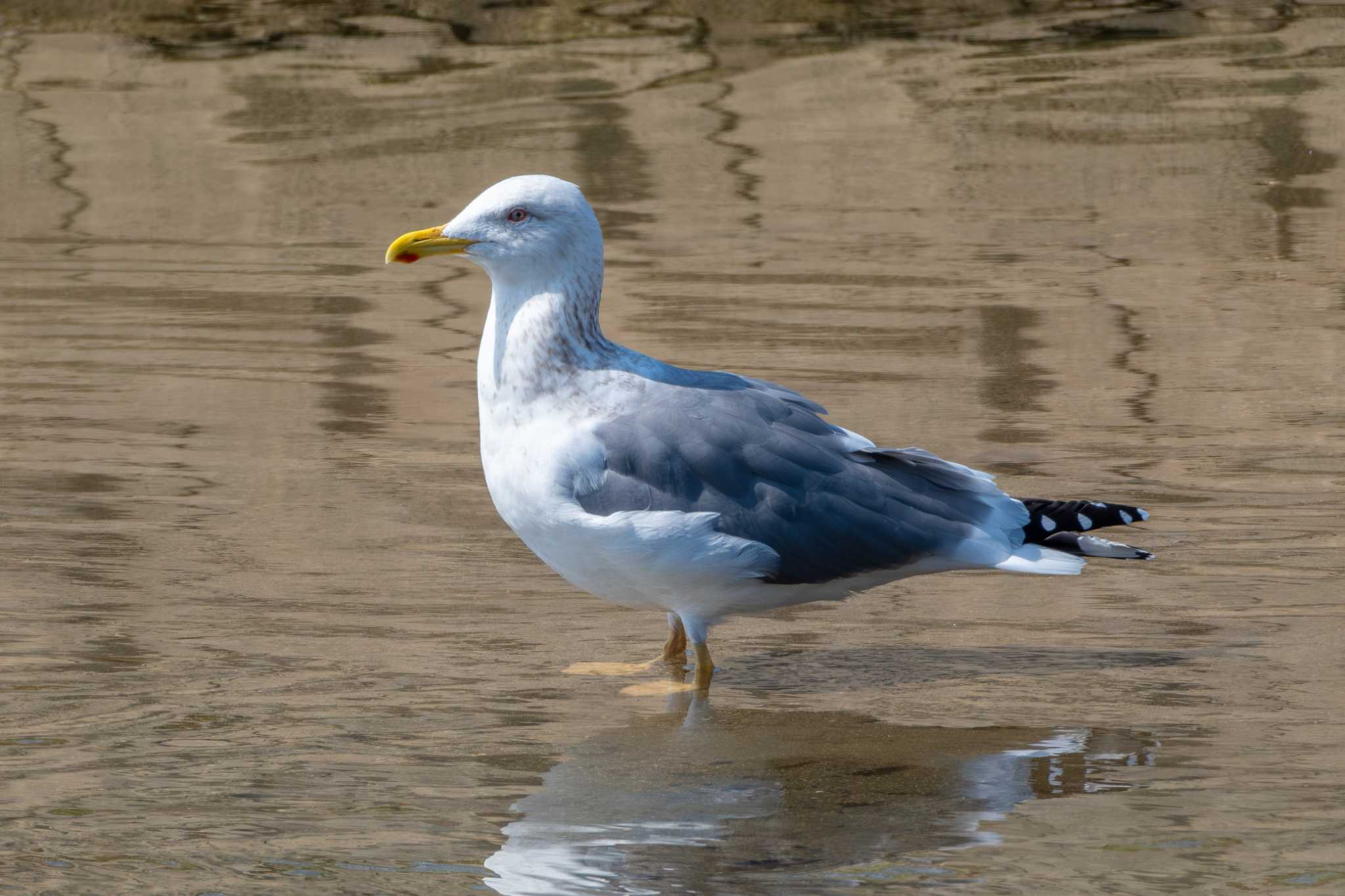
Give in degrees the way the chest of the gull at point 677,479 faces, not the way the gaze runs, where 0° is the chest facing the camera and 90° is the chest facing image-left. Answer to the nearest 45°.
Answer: approximately 90°
